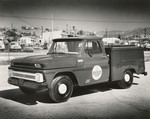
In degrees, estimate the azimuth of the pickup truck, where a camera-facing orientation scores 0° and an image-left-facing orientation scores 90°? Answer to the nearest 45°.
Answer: approximately 45°
